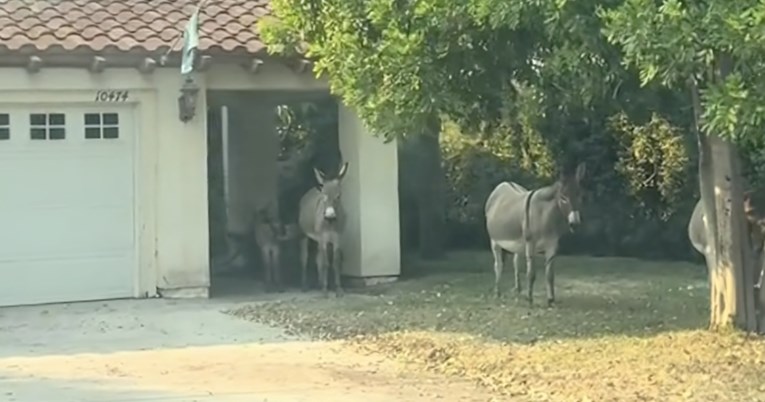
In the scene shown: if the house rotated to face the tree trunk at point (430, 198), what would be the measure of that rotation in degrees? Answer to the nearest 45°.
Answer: approximately 135° to its left

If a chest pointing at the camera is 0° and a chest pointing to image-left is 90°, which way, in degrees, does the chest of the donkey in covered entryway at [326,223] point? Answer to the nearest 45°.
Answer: approximately 315°

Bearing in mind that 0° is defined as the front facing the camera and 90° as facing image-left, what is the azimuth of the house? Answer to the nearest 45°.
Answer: approximately 0°

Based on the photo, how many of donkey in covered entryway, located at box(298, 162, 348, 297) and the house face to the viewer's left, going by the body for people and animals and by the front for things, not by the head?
0

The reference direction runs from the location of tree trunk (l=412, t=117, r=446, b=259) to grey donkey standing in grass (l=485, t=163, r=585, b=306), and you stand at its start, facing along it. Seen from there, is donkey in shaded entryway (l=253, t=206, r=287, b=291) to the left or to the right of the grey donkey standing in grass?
right

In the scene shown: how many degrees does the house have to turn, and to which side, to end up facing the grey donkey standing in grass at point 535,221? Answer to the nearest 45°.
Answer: approximately 90° to its left

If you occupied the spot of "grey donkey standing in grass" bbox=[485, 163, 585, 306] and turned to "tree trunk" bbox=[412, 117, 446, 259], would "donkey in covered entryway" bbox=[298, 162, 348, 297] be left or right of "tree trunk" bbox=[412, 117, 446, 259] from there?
left

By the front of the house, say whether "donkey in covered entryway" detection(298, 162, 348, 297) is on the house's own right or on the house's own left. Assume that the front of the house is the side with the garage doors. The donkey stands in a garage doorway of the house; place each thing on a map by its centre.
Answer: on the house's own left
